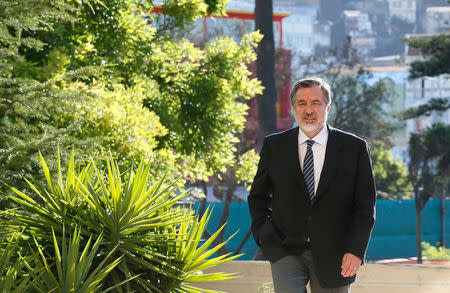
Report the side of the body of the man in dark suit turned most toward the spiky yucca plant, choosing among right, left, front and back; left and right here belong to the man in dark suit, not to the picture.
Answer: right

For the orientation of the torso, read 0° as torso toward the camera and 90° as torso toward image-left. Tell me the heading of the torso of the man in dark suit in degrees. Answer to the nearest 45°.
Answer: approximately 0°

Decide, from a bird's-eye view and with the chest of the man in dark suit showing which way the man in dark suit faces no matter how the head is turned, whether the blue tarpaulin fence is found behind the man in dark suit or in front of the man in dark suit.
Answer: behind
